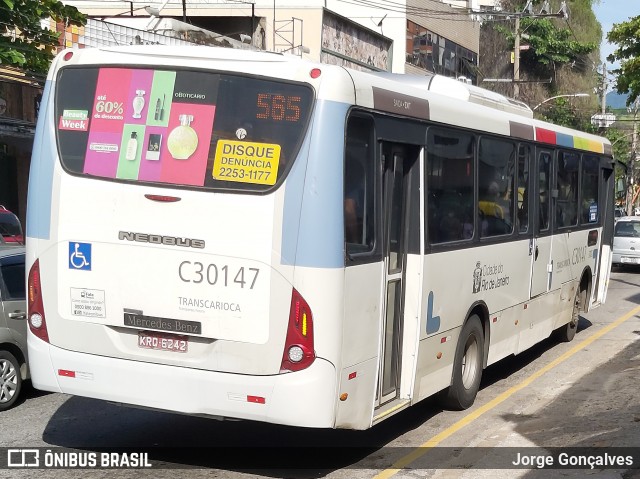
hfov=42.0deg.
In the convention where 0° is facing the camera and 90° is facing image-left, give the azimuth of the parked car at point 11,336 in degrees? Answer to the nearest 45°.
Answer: approximately 225°

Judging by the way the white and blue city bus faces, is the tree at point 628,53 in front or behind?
in front

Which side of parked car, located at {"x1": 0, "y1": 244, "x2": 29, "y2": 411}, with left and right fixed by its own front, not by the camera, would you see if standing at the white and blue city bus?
right

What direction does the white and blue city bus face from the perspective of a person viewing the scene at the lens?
facing away from the viewer and to the right of the viewer

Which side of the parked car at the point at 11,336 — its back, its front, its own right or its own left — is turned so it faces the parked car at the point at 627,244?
front

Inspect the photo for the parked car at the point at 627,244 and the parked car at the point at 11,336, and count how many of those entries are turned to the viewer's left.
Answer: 0
